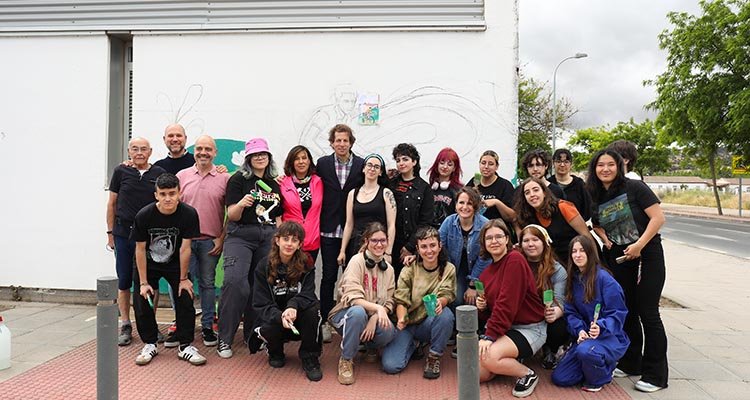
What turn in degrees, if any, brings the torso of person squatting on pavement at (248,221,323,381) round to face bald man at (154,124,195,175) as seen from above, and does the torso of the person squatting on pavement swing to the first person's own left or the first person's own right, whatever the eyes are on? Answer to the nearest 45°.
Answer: approximately 135° to the first person's own right

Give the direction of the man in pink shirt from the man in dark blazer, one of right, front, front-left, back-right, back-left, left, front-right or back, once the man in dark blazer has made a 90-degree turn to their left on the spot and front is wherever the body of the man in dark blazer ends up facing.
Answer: back

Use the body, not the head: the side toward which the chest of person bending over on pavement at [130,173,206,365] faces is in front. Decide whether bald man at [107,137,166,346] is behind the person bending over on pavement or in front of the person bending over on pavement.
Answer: behind

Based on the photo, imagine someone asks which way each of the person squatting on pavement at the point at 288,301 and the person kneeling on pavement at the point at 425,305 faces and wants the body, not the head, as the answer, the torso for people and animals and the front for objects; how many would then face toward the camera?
2

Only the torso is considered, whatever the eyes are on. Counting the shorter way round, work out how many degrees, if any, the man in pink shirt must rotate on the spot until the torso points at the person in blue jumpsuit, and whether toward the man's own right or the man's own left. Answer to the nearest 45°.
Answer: approximately 45° to the man's own left
